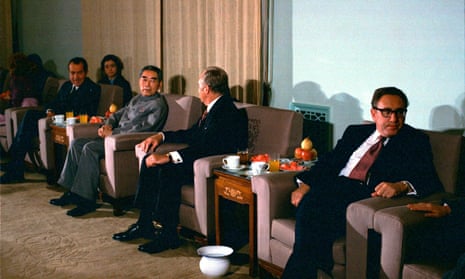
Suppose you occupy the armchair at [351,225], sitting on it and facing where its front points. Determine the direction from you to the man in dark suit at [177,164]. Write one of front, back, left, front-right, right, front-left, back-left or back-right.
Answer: right

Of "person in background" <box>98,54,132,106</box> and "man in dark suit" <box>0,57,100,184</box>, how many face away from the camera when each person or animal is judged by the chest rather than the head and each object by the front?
0

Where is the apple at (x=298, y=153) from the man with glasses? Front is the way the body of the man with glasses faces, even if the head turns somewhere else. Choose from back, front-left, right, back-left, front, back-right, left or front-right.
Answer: right

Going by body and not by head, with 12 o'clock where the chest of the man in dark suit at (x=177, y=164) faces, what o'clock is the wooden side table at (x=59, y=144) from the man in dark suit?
The wooden side table is roughly at 2 o'clock from the man in dark suit.

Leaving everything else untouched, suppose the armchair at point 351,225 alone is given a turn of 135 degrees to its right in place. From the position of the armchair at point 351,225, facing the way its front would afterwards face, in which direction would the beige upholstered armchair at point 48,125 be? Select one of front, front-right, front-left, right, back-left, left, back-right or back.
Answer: front-left

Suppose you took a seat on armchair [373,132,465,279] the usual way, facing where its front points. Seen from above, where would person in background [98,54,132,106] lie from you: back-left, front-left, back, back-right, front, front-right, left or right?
right

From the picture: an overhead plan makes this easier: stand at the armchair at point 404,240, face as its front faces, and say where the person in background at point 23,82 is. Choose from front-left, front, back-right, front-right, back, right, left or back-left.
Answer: right

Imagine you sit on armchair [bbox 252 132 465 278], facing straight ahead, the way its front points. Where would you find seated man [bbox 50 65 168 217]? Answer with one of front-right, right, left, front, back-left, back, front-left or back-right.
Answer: right

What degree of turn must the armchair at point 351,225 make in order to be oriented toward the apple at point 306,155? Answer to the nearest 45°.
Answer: approximately 90° to its right
